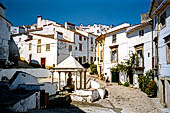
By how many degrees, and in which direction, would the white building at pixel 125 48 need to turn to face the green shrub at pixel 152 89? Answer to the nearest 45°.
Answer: approximately 45° to its left

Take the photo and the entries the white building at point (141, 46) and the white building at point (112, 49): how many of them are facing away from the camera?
0

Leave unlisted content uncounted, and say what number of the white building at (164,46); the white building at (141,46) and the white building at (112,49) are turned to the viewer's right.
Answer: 0

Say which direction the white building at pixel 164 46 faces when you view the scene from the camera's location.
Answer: facing to the left of the viewer

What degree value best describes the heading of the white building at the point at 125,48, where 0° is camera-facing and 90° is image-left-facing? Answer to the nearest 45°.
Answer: approximately 45°

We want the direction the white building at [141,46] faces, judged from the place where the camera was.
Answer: facing the viewer and to the left of the viewer

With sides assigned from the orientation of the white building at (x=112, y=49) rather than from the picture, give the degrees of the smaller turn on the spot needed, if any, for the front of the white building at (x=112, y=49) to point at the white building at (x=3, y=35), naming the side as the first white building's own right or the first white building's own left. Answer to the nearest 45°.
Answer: approximately 45° to the first white building's own right

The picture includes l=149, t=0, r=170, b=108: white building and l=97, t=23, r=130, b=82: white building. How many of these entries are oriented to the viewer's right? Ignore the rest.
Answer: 0
